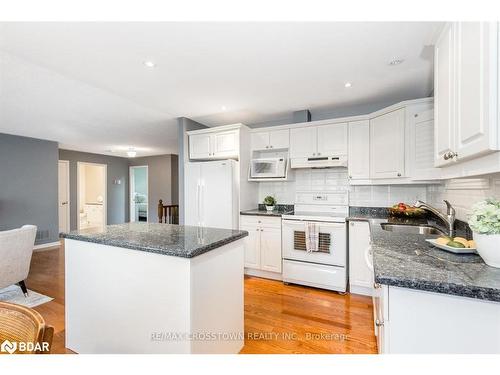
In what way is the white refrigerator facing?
toward the camera

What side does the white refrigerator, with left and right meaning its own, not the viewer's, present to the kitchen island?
front

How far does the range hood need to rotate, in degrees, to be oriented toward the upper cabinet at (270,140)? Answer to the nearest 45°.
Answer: approximately 90° to its right

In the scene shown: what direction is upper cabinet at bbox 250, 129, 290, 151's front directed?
toward the camera

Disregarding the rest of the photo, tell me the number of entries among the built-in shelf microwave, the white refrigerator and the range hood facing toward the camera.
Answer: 3

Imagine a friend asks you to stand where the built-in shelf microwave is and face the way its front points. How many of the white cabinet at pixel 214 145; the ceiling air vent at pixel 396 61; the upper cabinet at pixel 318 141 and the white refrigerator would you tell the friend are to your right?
2

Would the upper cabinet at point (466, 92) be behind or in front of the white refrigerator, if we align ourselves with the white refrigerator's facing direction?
in front

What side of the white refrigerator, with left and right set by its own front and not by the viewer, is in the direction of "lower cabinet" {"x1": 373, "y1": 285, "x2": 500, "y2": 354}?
front

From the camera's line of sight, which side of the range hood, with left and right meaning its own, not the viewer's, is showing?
front

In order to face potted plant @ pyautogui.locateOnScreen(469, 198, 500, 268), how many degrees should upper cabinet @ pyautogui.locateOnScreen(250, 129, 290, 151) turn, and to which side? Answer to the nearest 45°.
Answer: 0° — it already faces it
